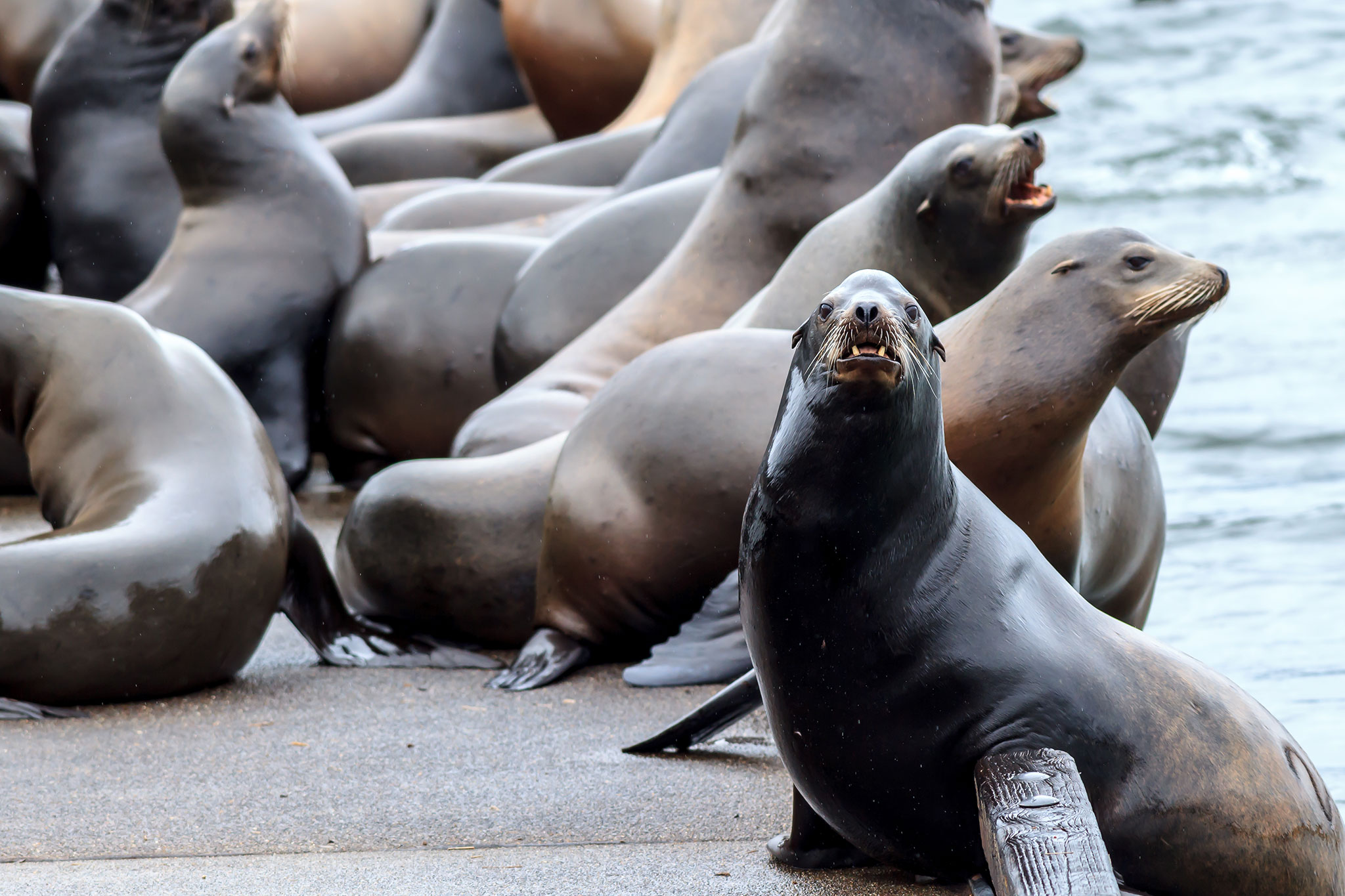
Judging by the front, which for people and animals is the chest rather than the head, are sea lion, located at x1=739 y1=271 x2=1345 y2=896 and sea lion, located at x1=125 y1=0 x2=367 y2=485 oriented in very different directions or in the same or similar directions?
very different directions

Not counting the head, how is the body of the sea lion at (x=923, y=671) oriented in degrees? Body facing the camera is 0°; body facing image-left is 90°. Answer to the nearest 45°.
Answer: approximately 45°

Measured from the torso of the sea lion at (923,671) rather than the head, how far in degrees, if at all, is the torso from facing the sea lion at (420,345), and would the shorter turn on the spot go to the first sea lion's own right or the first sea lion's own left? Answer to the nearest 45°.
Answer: approximately 90° to the first sea lion's own right

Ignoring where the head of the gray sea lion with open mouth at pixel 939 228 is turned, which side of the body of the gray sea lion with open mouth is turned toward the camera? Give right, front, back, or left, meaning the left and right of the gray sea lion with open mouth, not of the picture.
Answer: right

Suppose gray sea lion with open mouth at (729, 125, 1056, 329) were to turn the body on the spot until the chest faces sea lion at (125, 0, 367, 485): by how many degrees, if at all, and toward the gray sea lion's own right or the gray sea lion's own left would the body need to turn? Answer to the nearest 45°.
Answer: approximately 135° to the gray sea lion's own left

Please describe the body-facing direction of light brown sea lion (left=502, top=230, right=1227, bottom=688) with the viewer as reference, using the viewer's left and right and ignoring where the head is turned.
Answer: facing to the right of the viewer

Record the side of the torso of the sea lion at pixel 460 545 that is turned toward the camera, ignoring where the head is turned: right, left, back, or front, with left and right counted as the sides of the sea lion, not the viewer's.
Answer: right

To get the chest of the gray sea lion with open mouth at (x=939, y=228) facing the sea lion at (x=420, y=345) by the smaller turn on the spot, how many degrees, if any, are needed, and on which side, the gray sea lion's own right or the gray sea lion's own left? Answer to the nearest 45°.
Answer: approximately 135° to the gray sea lion's own left

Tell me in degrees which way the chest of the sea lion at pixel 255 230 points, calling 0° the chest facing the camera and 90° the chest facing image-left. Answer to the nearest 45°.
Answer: approximately 270°

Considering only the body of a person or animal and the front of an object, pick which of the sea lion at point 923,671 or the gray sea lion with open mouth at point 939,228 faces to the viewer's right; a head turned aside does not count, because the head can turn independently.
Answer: the gray sea lion with open mouth
